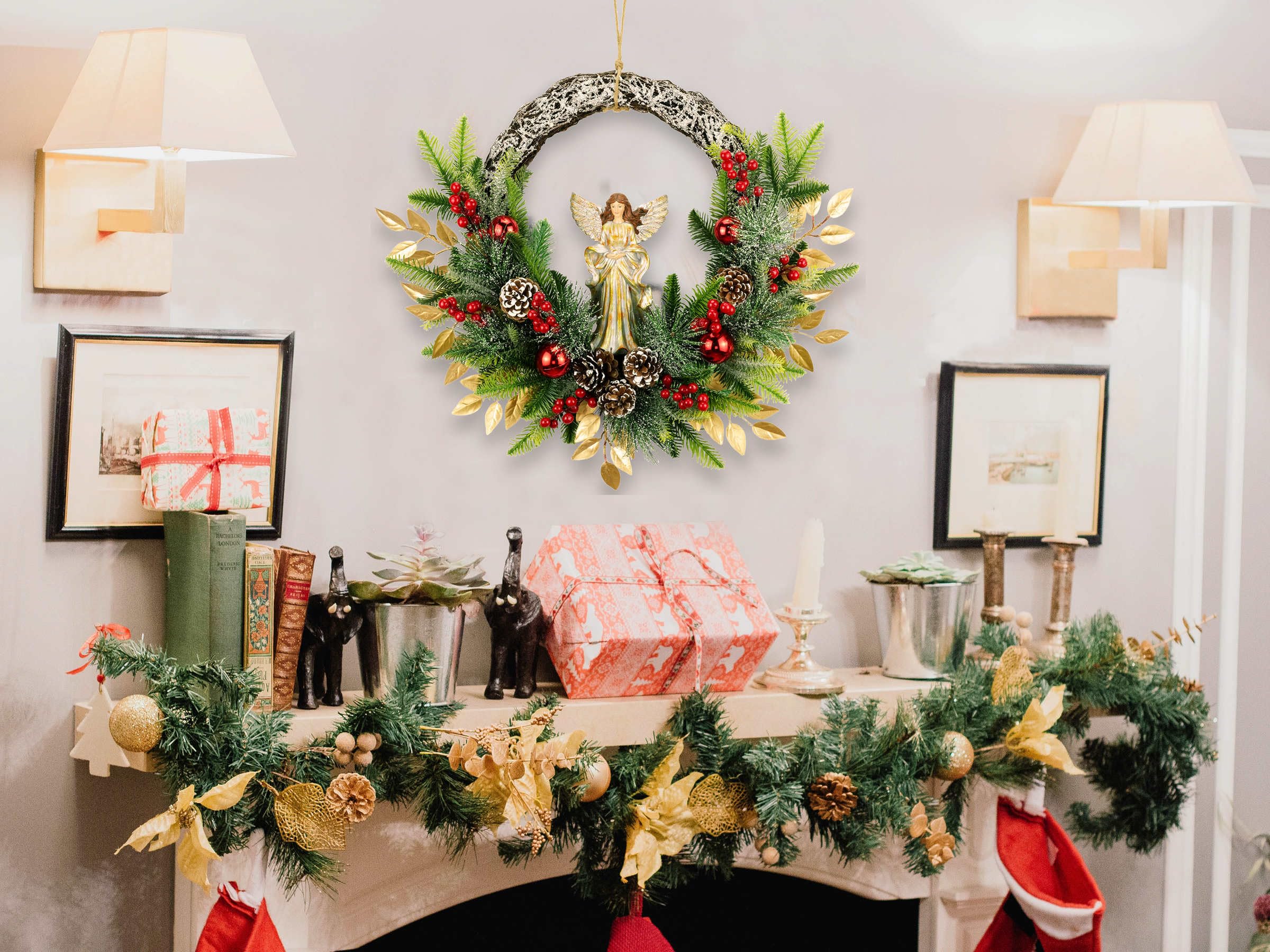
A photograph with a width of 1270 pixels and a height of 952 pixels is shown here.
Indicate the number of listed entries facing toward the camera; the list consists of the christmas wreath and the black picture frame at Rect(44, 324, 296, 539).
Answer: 2

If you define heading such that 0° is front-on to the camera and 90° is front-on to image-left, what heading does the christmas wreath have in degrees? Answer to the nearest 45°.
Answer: approximately 0°

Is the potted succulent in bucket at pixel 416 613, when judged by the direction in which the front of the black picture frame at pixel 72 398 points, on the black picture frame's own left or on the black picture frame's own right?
on the black picture frame's own left

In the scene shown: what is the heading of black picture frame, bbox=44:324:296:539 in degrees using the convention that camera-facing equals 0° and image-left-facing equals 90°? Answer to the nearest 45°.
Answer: approximately 0°
